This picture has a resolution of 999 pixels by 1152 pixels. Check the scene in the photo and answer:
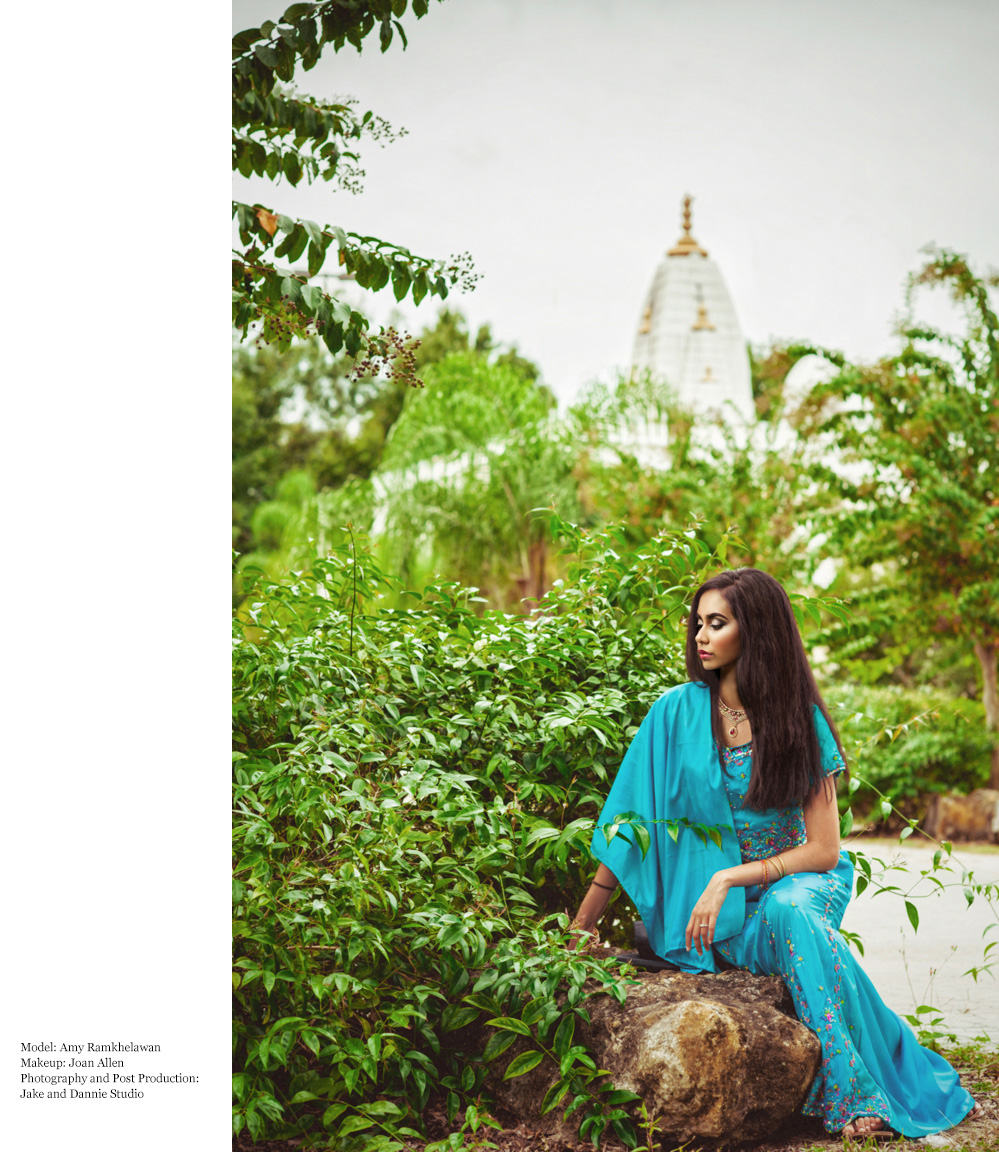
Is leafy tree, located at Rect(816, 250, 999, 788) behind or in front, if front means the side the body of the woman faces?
behind

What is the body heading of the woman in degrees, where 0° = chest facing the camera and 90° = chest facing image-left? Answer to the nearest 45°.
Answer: approximately 0°

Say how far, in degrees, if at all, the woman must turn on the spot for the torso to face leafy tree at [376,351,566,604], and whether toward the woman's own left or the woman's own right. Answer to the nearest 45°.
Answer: approximately 180°

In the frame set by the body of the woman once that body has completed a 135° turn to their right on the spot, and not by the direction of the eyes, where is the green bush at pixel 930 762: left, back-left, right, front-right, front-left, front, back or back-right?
front-right
